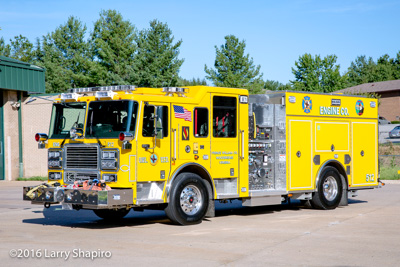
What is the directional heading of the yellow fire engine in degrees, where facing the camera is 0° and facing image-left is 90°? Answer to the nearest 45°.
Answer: approximately 45°
